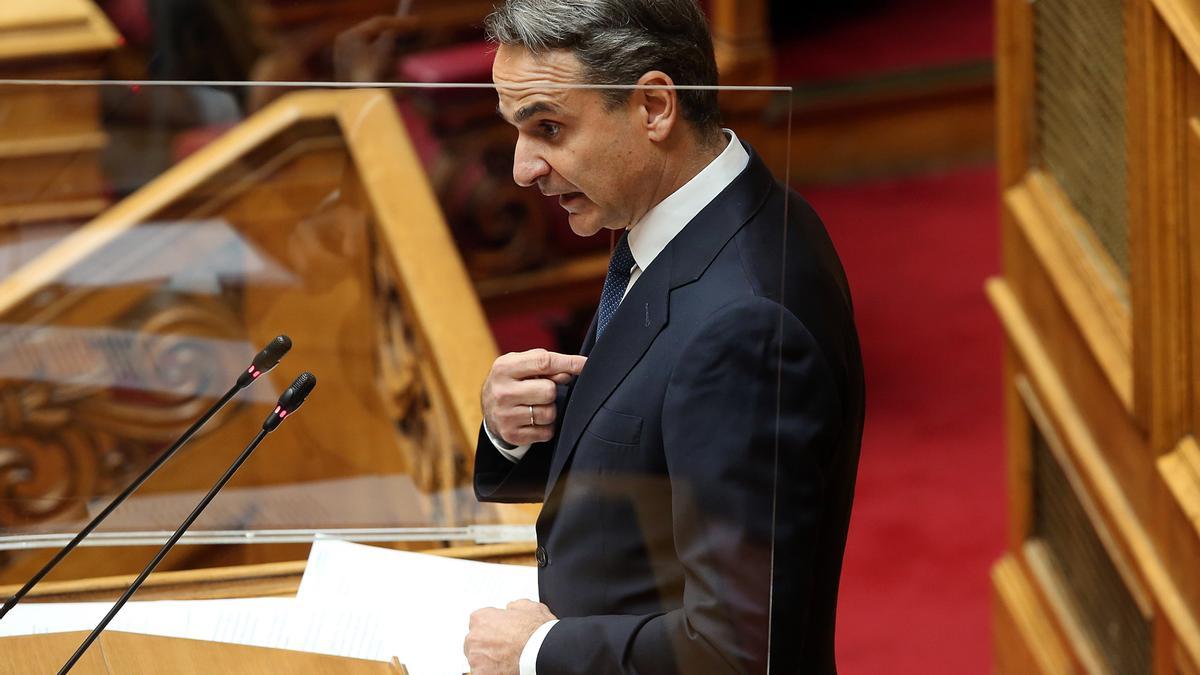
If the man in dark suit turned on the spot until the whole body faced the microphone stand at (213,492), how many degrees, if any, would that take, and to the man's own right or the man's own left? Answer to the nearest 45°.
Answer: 0° — they already face it

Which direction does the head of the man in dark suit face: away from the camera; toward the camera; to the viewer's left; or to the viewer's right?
to the viewer's left

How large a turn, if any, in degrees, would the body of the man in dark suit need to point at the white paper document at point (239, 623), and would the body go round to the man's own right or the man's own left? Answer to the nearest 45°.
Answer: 0° — they already face it

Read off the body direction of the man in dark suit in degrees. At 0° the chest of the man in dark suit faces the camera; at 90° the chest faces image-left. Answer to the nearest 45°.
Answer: approximately 90°

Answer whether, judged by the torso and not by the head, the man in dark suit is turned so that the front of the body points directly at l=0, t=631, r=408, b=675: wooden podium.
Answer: yes
